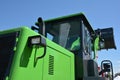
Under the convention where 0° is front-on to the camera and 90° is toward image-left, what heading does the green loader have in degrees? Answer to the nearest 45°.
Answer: approximately 225°
